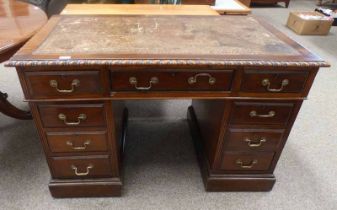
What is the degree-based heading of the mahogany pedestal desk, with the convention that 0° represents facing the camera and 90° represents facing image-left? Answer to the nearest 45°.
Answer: approximately 0°

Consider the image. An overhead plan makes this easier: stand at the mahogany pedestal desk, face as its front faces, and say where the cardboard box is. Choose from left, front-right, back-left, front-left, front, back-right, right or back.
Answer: back-left
